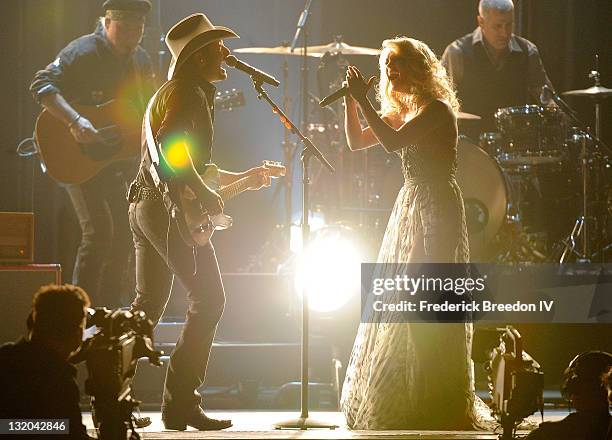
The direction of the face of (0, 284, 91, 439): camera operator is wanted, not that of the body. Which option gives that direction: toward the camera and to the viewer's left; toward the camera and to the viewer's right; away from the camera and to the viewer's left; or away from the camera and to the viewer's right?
away from the camera and to the viewer's right

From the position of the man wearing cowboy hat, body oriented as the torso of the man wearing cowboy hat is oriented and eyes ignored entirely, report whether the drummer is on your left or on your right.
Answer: on your left

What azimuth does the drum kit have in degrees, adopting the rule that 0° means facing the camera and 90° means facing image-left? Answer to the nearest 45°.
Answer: approximately 45°

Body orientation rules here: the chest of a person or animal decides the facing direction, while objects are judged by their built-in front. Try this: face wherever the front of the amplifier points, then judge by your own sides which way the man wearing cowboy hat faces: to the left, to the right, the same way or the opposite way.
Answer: to the left

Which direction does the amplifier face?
toward the camera

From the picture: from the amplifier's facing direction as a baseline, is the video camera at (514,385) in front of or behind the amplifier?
in front

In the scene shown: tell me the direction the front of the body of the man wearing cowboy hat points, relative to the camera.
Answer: to the viewer's right

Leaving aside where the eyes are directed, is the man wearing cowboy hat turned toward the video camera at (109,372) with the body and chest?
no

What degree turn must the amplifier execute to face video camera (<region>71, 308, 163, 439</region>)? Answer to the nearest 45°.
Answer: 0° — it already faces it

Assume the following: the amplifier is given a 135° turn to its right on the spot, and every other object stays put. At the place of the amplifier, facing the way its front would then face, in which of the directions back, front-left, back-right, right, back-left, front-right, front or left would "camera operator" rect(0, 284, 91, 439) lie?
back-left

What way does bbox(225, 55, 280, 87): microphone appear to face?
to the viewer's left

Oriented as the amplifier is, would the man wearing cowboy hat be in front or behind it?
in front

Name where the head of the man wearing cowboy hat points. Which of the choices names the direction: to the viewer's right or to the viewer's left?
to the viewer's right

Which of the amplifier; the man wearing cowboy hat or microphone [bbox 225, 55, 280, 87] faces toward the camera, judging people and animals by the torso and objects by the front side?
the amplifier
